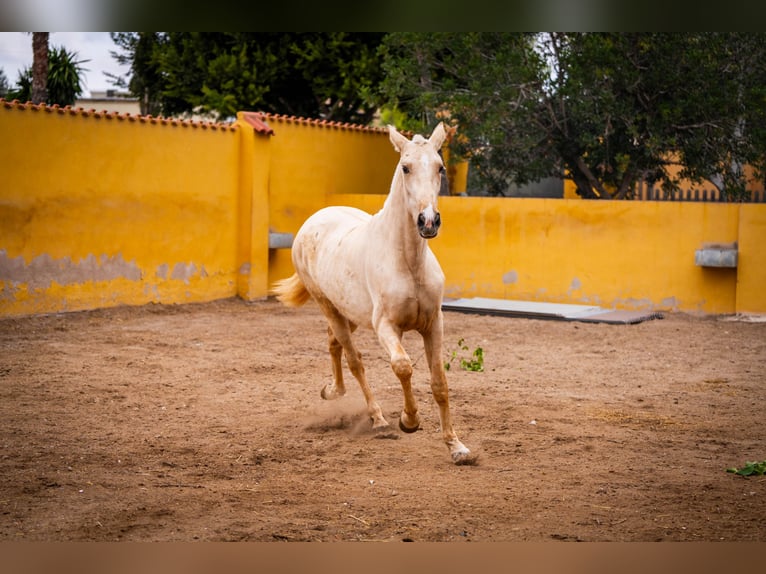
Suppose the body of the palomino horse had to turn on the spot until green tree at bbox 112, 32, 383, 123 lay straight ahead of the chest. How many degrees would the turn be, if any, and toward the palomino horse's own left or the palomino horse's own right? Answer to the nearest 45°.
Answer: approximately 135° to the palomino horse's own left

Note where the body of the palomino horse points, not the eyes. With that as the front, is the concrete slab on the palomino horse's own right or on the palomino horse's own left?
on the palomino horse's own left

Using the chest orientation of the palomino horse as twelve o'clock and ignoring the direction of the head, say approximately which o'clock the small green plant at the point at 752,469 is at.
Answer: The small green plant is roughly at 11 o'clock from the palomino horse.

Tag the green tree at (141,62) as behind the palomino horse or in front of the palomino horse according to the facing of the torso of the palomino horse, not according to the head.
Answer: behind

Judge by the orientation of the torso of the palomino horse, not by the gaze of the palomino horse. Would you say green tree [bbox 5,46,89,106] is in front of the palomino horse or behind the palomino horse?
behind

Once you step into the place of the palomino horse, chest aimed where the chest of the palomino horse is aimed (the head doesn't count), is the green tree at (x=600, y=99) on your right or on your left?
on your left

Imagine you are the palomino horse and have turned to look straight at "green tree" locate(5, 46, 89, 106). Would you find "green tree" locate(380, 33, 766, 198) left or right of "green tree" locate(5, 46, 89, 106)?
right

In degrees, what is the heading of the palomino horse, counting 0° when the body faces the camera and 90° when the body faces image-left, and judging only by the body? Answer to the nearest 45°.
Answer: approximately 315°

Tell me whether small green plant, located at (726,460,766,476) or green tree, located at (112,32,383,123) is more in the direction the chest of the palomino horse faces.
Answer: the small green plant

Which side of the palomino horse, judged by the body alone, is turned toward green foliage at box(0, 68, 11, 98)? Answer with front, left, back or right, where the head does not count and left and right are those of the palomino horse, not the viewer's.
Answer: back
